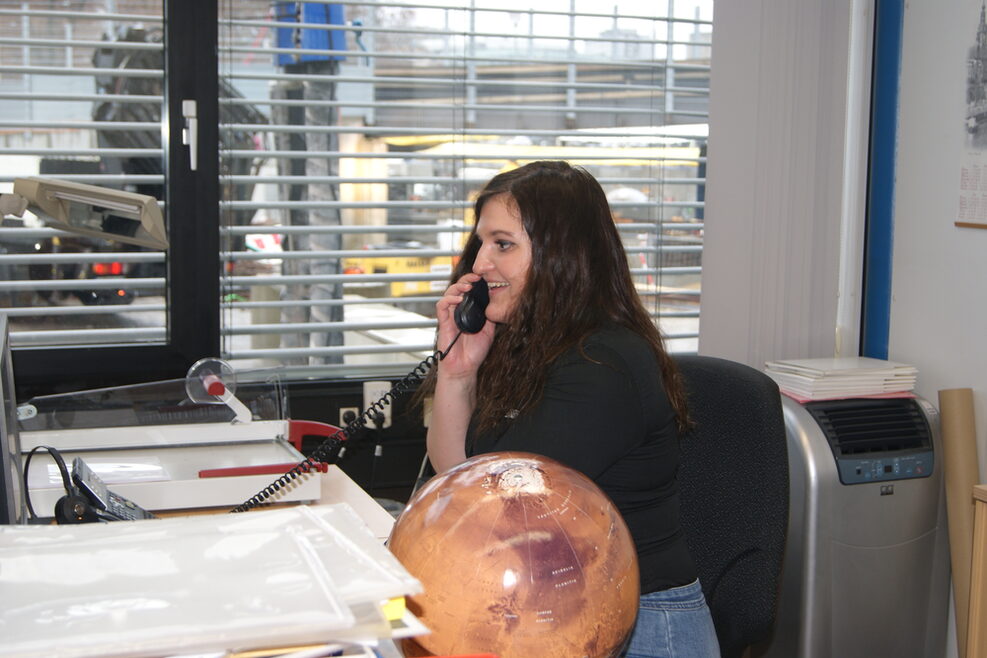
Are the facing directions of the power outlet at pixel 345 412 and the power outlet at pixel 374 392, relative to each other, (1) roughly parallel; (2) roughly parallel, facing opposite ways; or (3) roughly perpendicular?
roughly parallel

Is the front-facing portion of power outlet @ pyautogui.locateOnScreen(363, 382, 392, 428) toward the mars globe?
yes

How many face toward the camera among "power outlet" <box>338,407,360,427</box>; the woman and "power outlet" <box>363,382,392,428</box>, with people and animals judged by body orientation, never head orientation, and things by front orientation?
2

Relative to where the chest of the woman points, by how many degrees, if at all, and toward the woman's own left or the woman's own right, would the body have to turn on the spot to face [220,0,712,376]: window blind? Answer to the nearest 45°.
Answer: approximately 90° to the woman's own right

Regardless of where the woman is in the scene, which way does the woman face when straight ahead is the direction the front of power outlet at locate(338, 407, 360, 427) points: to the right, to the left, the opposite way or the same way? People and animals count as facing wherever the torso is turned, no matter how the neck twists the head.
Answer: to the right

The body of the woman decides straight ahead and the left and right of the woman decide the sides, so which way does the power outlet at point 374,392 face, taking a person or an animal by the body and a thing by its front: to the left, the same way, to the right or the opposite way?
to the left

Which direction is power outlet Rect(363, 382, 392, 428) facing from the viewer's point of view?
toward the camera

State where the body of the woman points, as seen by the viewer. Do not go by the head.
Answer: to the viewer's left

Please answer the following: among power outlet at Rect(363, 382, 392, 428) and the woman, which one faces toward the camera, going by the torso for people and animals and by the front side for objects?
the power outlet

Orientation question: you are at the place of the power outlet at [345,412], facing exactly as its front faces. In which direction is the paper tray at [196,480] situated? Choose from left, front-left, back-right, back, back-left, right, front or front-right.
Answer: front

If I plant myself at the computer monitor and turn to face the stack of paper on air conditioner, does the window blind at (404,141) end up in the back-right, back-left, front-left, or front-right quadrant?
front-left

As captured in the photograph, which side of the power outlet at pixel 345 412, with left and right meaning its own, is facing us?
front

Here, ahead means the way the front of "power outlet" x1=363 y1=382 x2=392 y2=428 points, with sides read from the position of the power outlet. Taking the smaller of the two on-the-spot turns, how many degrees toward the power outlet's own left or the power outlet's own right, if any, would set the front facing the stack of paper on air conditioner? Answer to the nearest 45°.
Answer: approximately 90° to the power outlet's own left
